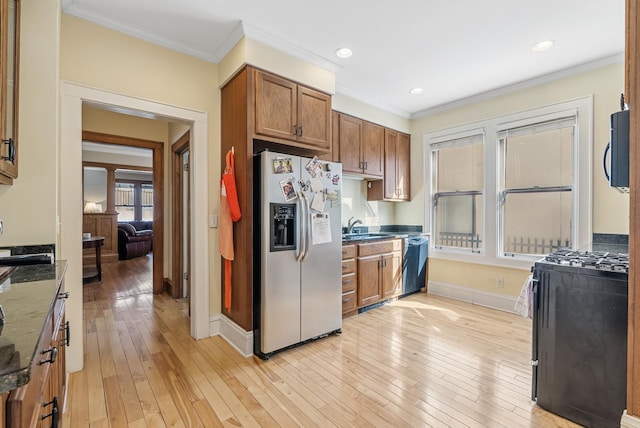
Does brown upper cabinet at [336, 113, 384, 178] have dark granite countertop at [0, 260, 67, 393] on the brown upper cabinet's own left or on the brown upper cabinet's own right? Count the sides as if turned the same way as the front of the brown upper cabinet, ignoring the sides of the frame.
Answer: on the brown upper cabinet's own right

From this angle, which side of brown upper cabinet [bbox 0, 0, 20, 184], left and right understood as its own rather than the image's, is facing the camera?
right

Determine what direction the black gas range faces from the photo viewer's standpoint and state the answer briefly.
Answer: facing to the left of the viewer

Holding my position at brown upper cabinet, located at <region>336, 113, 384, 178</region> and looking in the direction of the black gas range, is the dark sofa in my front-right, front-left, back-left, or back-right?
back-right

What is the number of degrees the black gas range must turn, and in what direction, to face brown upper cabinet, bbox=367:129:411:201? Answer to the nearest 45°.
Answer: approximately 45° to its right

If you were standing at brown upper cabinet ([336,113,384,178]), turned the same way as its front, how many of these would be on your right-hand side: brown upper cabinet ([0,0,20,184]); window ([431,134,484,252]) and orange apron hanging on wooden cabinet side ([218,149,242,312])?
2

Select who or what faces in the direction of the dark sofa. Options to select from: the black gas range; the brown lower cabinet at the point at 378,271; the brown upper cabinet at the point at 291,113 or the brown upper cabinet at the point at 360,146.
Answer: the black gas range

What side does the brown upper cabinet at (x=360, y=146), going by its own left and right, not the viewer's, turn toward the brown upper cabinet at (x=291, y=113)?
right

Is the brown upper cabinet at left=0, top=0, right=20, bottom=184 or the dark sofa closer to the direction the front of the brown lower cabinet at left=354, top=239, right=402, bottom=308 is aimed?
the brown upper cabinet

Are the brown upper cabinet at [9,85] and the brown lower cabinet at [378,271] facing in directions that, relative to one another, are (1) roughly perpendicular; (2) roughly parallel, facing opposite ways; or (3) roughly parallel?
roughly perpendicular
